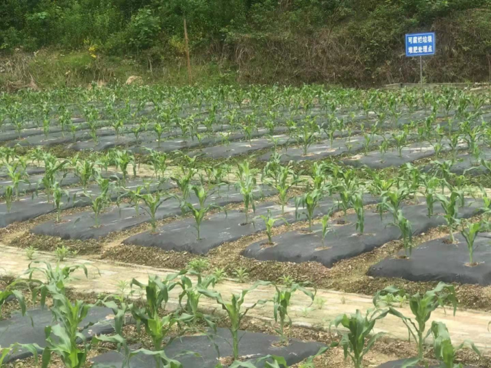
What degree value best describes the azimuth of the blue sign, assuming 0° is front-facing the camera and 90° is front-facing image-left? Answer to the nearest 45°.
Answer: approximately 0°

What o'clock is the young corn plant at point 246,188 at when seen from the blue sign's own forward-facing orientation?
The young corn plant is roughly at 12 o'clock from the blue sign.

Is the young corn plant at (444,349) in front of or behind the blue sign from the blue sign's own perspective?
in front

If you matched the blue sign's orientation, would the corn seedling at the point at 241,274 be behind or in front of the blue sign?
in front

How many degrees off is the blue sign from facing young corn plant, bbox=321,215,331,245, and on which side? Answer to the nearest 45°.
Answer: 0° — it already faces it

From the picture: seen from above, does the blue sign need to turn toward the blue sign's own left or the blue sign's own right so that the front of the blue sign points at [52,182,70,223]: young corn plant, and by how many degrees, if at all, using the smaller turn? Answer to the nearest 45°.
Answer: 0° — it already faces it

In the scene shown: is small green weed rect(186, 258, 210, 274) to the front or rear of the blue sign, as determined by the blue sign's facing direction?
to the front

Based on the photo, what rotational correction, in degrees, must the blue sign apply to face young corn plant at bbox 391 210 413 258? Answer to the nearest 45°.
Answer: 0° — it already faces it

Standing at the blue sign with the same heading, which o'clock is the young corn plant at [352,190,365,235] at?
The young corn plant is roughly at 12 o'clock from the blue sign.
